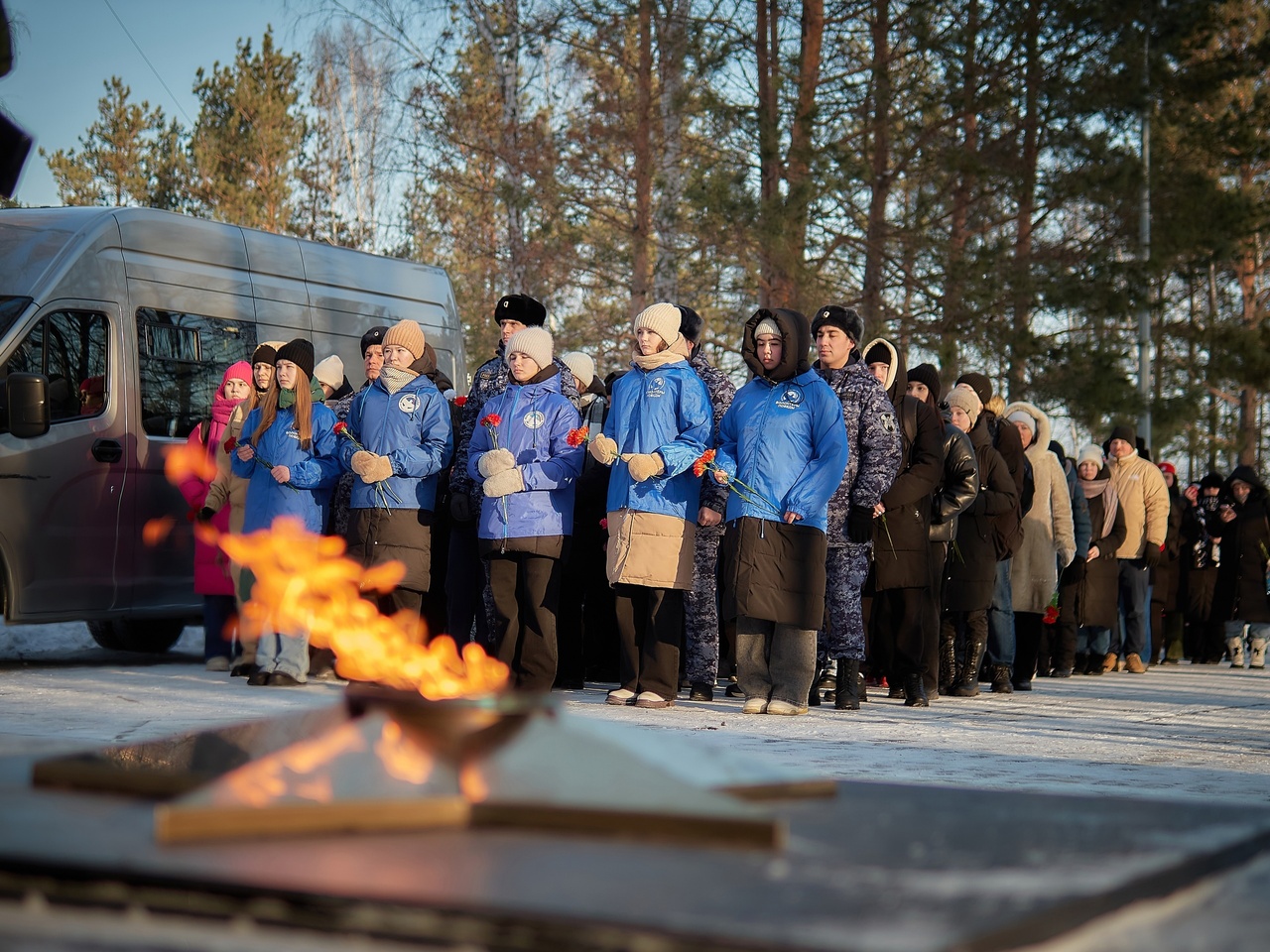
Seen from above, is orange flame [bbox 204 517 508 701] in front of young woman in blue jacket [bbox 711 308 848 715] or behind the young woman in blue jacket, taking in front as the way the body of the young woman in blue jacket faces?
in front

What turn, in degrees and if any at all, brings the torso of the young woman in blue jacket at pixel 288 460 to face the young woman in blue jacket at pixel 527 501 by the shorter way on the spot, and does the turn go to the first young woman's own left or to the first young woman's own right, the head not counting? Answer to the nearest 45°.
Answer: approximately 90° to the first young woman's own left

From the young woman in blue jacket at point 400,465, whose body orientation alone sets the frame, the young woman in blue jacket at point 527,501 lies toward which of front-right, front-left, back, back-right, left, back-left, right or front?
left

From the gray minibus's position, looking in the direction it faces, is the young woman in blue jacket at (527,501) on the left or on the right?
on its left

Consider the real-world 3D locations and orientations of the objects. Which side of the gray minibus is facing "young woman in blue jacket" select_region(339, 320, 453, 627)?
left

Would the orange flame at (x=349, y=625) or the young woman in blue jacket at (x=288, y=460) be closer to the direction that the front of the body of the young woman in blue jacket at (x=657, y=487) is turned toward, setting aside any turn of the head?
the orange flame

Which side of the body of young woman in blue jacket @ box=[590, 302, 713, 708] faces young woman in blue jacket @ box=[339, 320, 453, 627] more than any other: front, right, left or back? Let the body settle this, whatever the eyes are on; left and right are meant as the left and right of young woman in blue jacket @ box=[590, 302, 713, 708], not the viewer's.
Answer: right

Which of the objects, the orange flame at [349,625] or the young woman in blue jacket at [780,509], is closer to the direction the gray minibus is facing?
the orange flame

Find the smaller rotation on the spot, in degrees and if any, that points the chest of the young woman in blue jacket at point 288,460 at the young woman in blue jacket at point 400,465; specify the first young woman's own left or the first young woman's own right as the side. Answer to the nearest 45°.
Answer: approximately 90° to the first young woman's own left
